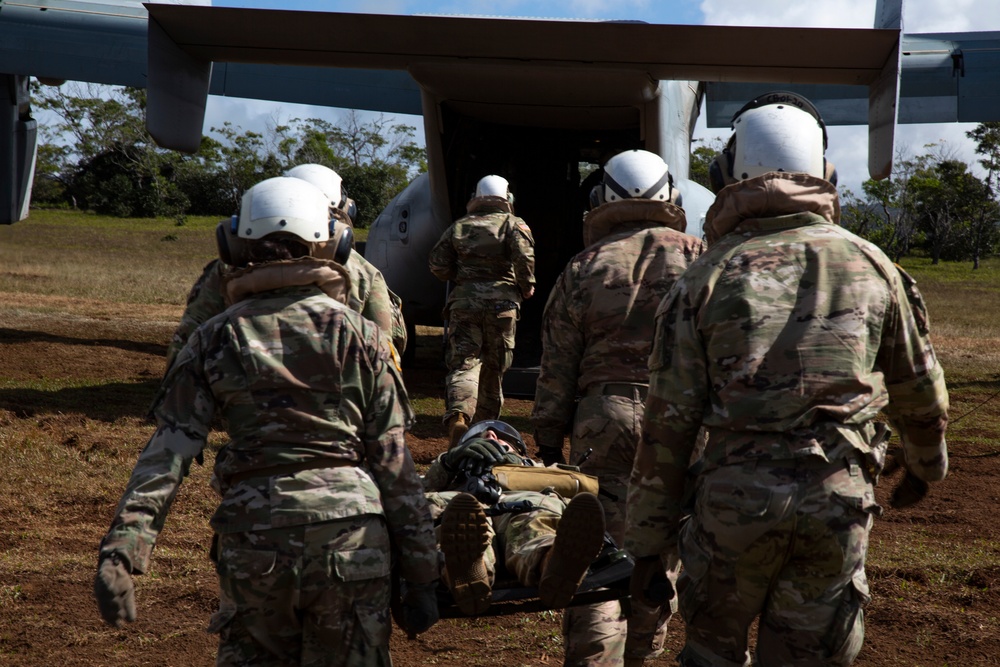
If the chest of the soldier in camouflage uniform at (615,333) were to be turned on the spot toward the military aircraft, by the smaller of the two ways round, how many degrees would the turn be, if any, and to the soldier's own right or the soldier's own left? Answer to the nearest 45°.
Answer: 0° — they already face it

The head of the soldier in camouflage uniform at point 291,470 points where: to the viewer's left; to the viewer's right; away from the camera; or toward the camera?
away from the camera

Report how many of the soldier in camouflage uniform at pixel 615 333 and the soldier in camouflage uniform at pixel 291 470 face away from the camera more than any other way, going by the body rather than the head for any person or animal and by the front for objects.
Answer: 2

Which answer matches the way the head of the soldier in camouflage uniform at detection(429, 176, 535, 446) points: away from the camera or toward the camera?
away from the camera

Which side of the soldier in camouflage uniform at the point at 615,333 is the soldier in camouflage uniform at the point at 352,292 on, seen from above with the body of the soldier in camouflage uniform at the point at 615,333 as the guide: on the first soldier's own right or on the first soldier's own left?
on the first soldier's own left

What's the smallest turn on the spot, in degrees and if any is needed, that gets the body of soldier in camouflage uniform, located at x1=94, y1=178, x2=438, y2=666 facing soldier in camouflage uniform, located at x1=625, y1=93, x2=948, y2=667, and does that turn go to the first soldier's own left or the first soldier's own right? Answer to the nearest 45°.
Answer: approximately 90° to the first soldier's own right

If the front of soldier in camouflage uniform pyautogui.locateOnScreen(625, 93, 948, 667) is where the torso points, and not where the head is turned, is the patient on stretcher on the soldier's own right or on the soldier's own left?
on the soldier's own left

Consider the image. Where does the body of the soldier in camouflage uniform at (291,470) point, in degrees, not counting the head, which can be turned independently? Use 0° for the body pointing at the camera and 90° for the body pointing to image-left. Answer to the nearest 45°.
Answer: approximately 180°

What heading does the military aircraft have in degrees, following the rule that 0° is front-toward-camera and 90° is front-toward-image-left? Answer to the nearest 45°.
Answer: approximately 180°

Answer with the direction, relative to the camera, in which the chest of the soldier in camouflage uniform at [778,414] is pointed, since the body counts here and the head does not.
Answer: away from the camera

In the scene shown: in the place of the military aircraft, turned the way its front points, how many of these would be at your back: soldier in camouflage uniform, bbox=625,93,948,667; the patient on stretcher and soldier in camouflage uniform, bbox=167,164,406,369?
3

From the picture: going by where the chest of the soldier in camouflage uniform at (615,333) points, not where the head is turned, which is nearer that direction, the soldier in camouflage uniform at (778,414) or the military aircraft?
the military aircraft

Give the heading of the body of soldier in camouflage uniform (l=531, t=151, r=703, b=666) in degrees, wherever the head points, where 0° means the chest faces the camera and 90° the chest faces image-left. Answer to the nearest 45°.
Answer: approximately 180°
